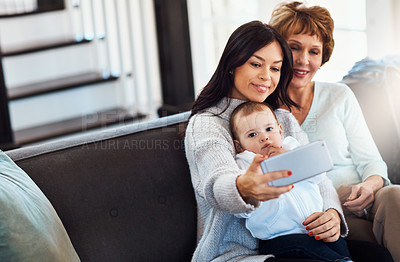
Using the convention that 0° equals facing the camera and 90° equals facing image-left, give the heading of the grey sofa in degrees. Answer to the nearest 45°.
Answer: approximately 315°

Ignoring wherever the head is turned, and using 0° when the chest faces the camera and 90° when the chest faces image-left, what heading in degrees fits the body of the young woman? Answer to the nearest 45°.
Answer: approximately 315°

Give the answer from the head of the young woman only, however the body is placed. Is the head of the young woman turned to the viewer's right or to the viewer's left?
to the viewer's right
